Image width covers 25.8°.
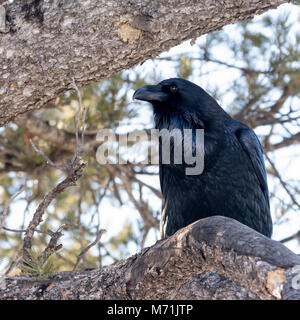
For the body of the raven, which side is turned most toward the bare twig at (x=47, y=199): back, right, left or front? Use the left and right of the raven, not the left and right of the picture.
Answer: front

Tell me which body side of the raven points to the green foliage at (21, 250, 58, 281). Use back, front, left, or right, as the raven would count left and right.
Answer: front

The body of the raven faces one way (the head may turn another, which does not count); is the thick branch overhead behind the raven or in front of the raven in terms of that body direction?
in front

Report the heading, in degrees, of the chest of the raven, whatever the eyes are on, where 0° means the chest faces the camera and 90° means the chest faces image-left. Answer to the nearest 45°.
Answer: approximately 45°
